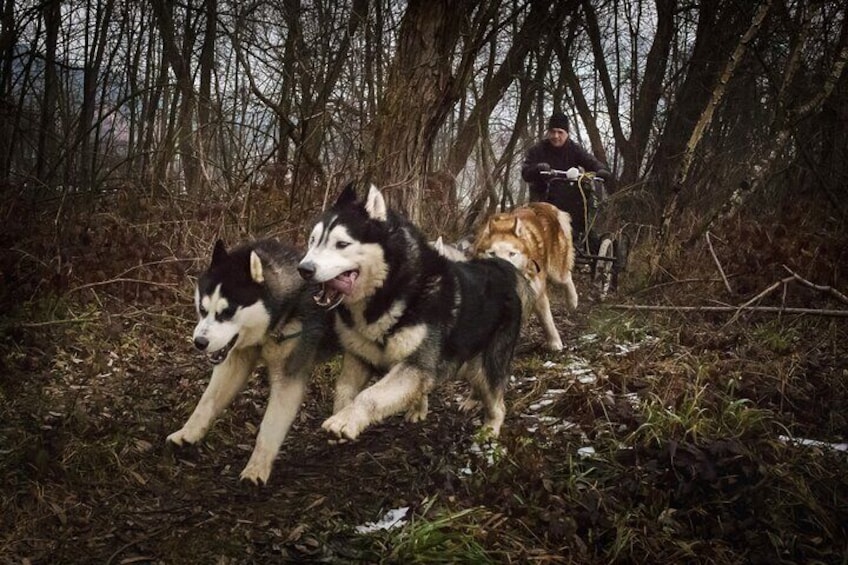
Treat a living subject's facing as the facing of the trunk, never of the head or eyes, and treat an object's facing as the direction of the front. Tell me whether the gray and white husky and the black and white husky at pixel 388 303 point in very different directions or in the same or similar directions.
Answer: same or similar directions

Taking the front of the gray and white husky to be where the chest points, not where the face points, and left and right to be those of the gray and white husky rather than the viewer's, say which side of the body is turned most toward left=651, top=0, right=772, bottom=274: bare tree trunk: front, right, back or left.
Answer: back

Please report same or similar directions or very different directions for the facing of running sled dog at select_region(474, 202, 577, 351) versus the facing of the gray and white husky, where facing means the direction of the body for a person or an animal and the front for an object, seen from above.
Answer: same or similar directions

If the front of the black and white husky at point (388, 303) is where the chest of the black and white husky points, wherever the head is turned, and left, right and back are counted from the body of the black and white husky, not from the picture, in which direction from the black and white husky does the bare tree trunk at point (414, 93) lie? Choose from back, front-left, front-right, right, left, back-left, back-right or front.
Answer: back-right

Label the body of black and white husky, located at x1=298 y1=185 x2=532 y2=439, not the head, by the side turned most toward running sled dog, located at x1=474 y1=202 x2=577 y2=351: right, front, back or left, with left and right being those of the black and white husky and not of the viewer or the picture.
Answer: back

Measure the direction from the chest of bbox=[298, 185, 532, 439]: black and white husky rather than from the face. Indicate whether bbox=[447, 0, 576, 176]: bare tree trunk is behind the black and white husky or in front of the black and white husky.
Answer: behind

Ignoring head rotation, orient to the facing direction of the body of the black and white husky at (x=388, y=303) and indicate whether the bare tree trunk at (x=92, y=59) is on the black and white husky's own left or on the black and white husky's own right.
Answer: on the black and white husky's own right

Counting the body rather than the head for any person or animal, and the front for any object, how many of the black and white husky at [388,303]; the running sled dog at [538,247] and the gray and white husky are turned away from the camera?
0

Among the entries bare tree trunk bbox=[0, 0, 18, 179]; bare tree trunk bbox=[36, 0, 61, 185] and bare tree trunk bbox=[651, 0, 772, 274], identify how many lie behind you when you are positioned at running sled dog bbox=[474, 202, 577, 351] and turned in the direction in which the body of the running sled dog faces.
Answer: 1

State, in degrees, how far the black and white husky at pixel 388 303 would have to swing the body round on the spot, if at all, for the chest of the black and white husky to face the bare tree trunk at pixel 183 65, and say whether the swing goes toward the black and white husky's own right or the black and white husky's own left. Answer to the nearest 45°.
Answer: approximately 90° to the black and white husky's own right

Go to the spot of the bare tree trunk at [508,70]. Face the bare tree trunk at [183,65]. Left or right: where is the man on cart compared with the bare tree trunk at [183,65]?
left

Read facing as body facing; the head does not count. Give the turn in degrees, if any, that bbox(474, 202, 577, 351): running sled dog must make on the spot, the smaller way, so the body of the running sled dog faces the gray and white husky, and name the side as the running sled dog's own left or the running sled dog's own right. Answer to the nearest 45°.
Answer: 0° — it already faces it

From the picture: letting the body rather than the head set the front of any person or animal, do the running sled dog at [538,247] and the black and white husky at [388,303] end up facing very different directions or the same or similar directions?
same or similar directions

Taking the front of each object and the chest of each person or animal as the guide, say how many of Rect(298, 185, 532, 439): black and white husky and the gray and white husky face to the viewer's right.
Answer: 0

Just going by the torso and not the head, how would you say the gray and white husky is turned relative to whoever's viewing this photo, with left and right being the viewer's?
facing the viewer and to the left of the viewer

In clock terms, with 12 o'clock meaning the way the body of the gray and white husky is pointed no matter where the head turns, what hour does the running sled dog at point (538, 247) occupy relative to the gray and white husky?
The running sled dog is roughly at 6 o'clock from the gray and white husky.

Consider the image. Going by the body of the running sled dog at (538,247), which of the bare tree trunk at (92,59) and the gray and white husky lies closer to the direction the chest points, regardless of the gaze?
the gray and white husky
